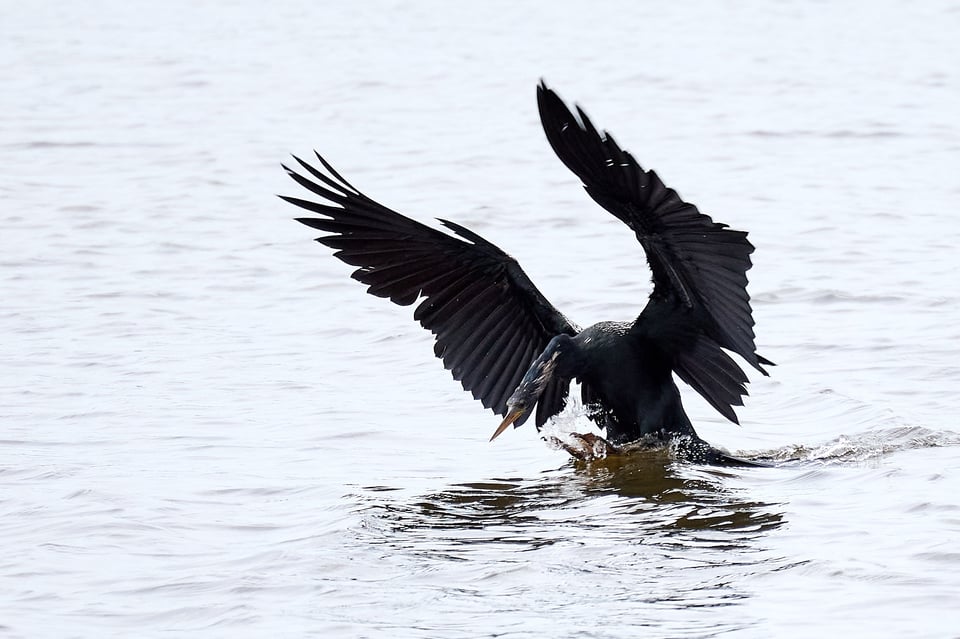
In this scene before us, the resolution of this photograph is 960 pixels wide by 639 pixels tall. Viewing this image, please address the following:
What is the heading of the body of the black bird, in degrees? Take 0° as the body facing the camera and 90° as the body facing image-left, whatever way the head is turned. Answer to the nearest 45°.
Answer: approximately 45°
